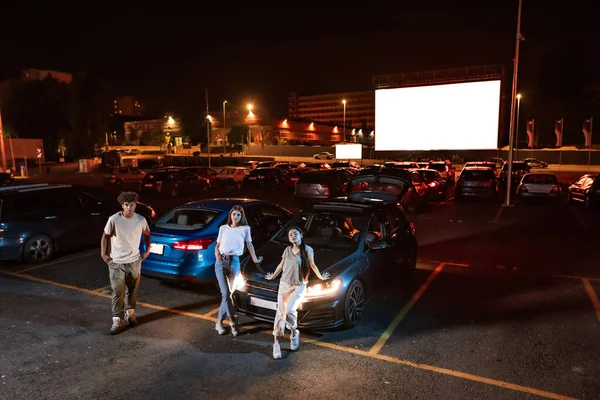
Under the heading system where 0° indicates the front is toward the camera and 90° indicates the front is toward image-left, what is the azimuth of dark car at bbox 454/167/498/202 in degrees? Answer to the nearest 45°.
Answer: approximately 180°

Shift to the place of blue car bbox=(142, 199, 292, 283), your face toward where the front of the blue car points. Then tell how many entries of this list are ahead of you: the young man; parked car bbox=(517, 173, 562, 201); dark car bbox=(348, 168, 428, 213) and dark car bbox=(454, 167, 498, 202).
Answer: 3

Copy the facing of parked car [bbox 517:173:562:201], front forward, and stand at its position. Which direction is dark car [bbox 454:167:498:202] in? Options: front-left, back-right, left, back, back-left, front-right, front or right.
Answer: left

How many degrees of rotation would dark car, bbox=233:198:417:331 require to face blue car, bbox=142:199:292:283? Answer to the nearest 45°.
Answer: approximately 45° to its right

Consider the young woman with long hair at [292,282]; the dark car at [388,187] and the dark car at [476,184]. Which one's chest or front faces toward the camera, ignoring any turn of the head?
the young woman with long hair

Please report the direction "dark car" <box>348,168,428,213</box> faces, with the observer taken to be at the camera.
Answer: facing away from the viewer and to the left of the viewer

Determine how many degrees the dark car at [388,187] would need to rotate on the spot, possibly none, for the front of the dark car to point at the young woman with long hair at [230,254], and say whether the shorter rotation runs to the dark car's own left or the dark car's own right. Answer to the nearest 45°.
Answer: approximately 135° to the dark car's own left
